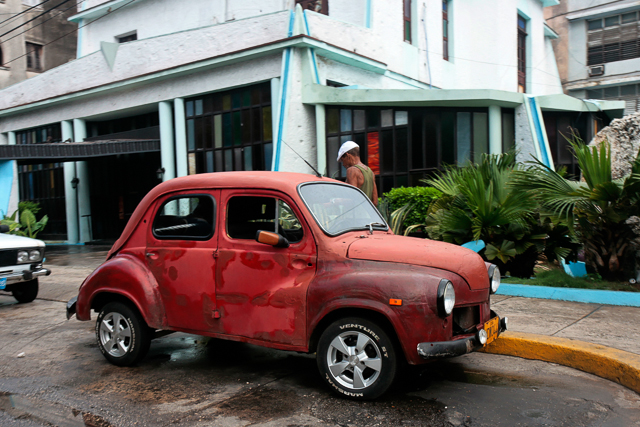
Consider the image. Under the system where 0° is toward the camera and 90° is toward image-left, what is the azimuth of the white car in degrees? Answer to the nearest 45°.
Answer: approximately 315°

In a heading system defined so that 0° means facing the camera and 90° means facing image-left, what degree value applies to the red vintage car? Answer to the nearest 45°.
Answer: approximately 315°

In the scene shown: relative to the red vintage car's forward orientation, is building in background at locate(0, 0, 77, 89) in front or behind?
behind

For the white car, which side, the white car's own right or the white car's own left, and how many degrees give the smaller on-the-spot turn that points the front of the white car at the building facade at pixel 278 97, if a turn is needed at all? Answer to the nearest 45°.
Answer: approximately 90° to the white car's own left

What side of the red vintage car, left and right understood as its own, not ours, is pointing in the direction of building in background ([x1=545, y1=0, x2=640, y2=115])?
left

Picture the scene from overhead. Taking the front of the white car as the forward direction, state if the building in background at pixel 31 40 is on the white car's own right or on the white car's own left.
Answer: on the white car's own left

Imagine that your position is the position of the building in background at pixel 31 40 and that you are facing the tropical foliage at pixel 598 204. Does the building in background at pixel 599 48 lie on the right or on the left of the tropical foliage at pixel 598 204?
left

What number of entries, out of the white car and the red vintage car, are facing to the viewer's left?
0
